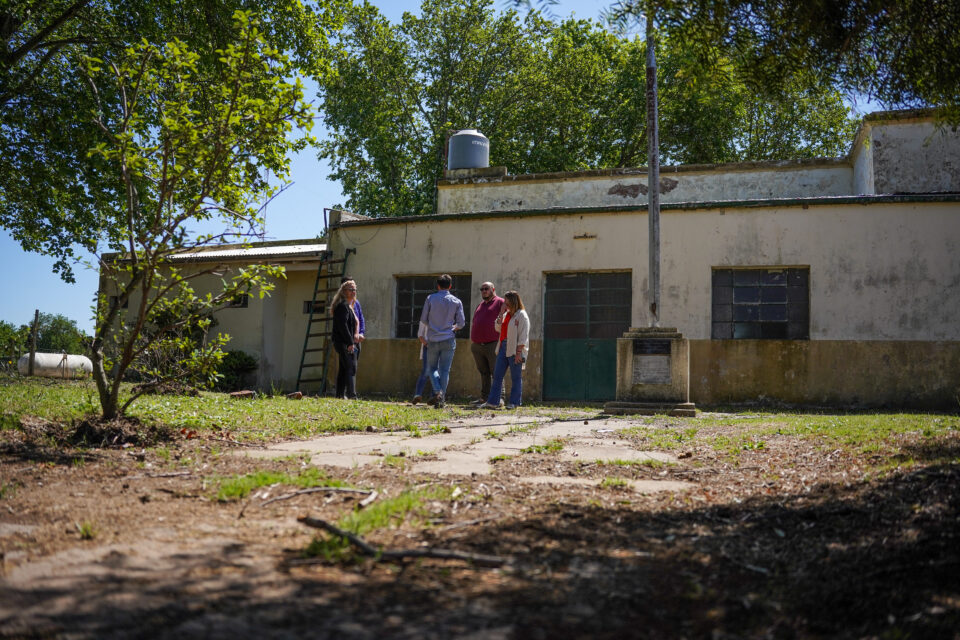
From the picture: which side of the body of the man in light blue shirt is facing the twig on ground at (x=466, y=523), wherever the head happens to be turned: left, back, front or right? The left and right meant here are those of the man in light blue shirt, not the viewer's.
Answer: back

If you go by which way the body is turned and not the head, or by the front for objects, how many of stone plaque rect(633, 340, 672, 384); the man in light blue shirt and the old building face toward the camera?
2

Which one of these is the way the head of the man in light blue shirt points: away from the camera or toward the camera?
away from the camera

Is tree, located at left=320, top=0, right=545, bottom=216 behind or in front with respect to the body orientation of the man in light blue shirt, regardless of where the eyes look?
in front

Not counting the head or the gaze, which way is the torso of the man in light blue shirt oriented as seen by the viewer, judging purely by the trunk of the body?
away from the camera

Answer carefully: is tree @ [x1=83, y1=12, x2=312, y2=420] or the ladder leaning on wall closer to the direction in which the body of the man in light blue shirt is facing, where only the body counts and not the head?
the ladder leaning on wall

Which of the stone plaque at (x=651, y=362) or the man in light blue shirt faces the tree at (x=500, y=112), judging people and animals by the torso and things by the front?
the man in light blue shirt

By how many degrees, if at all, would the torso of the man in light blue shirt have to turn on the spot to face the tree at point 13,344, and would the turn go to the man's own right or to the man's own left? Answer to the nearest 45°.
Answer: approximately 45° to the man's own left

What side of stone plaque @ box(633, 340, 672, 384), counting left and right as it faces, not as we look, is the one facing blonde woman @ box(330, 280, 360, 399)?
right

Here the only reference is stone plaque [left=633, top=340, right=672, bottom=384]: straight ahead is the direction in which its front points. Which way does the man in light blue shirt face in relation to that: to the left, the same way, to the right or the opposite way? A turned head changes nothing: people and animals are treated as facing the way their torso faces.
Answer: the opposite way

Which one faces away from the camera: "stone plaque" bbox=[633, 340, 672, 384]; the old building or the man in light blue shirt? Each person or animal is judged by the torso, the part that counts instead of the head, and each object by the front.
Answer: the man in light blue shirt

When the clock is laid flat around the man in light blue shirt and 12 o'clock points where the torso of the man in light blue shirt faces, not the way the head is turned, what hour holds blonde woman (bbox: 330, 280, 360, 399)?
The blonde woman is roughly at 10 o'clock from the man in light blue shirt.
